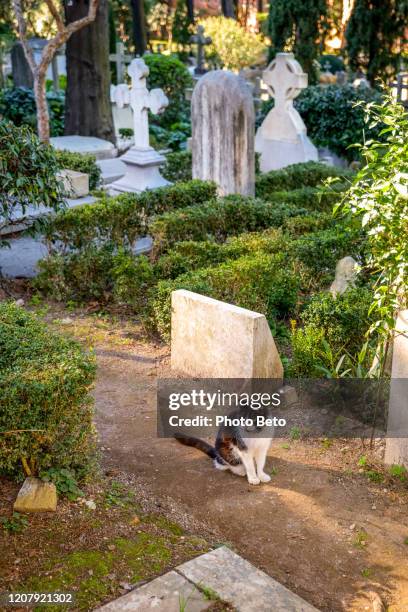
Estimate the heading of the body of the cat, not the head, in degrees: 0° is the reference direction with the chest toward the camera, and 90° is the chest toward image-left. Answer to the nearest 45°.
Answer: approximately 315°

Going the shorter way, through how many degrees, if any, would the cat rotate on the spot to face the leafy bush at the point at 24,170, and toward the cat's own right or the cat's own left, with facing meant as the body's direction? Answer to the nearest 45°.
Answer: approximately 180°

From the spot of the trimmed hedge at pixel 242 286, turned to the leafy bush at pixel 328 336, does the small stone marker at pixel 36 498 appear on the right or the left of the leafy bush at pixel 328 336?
right

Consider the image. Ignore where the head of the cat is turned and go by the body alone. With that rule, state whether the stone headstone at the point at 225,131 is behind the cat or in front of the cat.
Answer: behind

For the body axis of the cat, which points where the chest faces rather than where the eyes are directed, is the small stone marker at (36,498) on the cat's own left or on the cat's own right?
on the cat's own right

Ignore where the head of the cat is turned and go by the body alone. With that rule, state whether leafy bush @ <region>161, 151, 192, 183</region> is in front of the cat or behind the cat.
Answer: behind

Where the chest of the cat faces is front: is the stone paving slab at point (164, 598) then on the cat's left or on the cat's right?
on the cat's right

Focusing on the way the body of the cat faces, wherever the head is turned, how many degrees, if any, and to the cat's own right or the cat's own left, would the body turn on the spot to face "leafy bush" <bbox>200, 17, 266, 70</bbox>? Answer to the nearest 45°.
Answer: approximately 135° to the cat's own left

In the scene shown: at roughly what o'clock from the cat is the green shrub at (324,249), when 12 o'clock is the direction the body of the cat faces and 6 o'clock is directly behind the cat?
The green shrub is roughly at 8 o'clock from the cat.

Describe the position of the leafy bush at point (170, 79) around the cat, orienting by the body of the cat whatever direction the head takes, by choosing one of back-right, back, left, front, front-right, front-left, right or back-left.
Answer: back-left

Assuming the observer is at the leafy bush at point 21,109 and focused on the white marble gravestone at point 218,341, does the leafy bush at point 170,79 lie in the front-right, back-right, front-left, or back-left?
back-left

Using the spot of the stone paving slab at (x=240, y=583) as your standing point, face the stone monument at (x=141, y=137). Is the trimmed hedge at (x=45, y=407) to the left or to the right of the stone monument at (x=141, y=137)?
left

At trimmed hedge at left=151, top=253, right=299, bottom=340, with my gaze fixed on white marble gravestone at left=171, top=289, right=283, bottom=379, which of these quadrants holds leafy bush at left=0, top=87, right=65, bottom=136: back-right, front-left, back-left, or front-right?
back-right
